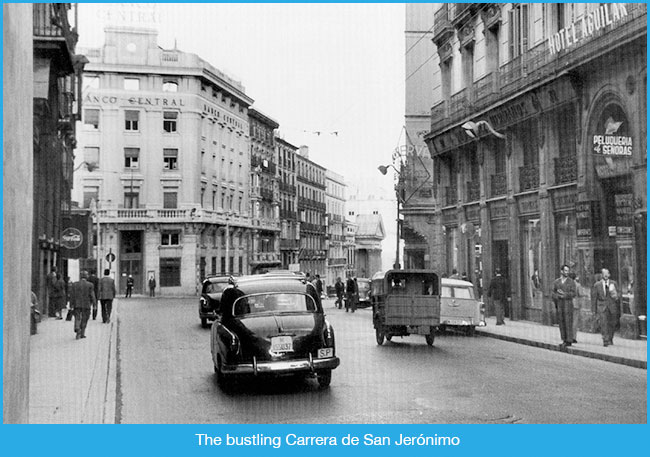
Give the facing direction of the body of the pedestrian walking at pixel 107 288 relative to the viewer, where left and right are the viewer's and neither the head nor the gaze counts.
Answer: facing away from the viewer

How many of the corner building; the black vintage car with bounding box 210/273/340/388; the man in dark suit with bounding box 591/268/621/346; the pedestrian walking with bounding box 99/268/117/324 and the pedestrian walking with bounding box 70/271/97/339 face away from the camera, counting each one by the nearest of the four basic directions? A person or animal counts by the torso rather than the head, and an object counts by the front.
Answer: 3

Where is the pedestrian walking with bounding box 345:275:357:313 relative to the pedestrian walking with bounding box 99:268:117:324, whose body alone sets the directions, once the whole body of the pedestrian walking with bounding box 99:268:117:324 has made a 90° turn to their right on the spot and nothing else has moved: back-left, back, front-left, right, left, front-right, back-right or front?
front-left

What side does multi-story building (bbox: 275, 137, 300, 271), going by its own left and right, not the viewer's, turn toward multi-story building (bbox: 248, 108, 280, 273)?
right

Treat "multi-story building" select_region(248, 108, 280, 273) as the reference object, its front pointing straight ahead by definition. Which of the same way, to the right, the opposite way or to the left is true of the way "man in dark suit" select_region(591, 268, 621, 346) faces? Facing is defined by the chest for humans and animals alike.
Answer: to the right

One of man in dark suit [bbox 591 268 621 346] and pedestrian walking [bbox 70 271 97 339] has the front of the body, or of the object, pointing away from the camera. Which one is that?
the pedestrian walking

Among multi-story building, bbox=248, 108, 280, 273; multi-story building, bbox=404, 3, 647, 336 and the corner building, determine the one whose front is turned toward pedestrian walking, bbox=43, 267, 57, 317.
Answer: multi-story building, bbox=404, 3, 647, 336

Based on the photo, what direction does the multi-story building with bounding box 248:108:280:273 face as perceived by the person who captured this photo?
facing the viewer and to the right of the viewer

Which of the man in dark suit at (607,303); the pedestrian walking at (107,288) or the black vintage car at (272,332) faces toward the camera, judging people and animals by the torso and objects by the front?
the man in dark suit

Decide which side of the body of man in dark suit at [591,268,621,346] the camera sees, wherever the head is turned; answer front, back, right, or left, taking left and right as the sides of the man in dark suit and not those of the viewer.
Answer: front

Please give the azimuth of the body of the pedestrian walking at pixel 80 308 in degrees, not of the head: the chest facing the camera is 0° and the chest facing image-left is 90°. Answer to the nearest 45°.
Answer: approximately 180°

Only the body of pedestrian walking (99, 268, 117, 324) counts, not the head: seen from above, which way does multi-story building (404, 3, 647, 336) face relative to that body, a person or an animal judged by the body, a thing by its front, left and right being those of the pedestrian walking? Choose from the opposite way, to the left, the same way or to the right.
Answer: to the left

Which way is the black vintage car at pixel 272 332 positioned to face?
away from the camera

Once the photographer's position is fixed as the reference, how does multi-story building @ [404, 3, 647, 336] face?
facing the viewer and to the left of the viewer

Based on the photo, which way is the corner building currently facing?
toward the camera
